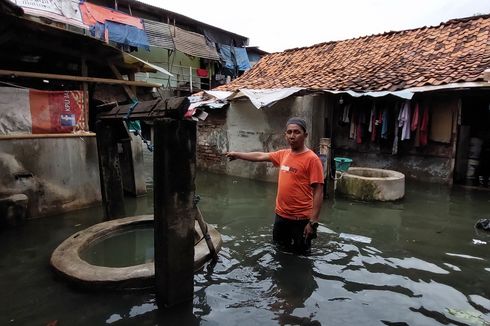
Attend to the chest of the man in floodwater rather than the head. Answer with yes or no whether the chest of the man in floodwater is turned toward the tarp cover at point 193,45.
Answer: no

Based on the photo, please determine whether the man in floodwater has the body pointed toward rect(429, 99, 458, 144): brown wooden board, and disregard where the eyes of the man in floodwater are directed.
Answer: no

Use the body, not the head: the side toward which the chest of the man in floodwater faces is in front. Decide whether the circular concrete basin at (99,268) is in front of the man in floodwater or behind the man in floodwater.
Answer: in front

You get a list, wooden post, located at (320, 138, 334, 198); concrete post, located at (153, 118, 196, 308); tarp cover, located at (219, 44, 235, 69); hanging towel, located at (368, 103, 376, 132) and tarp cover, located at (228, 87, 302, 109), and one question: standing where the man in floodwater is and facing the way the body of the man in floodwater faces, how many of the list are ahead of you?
1

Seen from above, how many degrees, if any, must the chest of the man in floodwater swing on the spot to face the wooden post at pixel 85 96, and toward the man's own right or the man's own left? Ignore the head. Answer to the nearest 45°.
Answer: approximately 90° to the man's own right

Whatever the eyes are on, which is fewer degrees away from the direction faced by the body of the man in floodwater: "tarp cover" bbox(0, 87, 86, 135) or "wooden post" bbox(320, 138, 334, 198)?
the tarp cover

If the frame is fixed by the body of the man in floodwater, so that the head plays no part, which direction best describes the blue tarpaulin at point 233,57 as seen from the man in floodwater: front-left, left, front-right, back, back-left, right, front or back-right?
back-right

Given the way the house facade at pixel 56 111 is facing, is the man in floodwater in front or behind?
in front

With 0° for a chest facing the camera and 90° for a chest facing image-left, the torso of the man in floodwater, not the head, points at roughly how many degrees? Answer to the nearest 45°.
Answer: approximately 45°

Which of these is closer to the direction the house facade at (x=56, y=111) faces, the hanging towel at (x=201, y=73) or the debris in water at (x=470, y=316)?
the debris in water

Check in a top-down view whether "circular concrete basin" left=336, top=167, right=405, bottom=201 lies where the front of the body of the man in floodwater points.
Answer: no

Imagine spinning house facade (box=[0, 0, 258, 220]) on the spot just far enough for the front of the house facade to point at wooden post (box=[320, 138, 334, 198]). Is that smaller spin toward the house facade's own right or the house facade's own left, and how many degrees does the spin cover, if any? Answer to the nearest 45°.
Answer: approximately 45° to the house facade's own left

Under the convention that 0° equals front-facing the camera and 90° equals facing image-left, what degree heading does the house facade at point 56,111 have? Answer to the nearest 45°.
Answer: approximately 315°

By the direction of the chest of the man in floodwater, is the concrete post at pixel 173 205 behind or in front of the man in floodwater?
in front

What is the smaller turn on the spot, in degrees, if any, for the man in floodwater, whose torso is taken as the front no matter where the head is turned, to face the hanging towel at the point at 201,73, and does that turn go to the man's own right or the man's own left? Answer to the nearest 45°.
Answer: approximately 135° to the man's own right

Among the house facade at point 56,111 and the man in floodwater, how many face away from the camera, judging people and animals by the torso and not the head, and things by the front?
0
